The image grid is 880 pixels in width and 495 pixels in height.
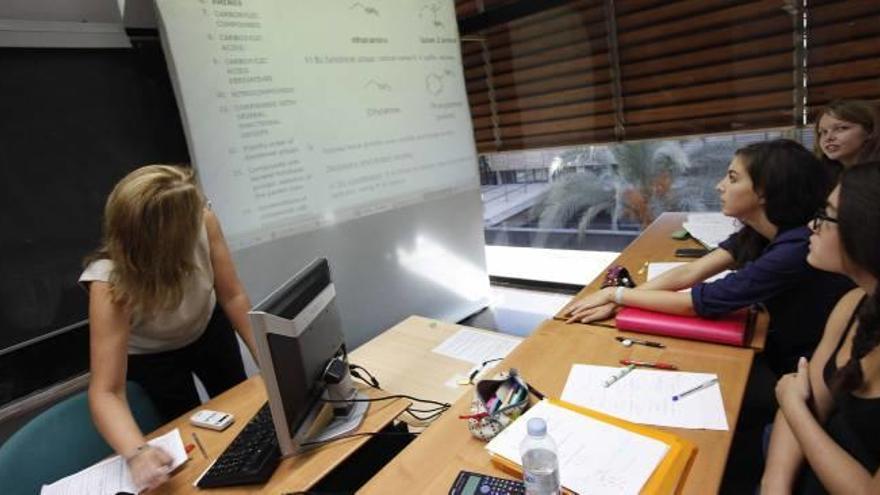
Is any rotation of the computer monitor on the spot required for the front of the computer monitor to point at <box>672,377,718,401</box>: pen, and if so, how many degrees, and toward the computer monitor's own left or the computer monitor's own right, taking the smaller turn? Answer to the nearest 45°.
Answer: approximately 135° to the computer monitor's own right

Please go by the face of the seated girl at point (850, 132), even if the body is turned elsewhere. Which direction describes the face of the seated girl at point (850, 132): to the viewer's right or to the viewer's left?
to the viewer's left

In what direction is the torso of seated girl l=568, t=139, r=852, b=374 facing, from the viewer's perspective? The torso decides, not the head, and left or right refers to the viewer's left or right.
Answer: facing to the left of the viewer

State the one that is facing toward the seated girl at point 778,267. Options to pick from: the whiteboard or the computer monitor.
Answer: the whiteboard

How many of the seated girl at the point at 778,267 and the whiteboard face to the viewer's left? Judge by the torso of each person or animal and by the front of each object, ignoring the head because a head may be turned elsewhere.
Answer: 1

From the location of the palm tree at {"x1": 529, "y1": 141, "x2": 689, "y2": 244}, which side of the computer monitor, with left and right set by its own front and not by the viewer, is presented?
right

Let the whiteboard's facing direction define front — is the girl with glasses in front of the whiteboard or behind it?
in front

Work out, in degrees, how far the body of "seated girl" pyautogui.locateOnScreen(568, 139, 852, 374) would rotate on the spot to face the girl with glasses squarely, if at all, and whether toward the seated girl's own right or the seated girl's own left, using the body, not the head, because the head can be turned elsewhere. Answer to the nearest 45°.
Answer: approximately 90° to the seated girl's own left

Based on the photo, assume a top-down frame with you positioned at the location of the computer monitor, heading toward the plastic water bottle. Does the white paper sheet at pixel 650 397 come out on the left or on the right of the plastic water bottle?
left

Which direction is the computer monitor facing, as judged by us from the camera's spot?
facing away from the viewer and to the left of the viewer

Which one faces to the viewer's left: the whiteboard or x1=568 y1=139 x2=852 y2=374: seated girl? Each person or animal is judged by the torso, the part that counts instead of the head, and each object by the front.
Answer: the seated girl

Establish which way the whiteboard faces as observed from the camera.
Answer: facing the viewer and to the right of the viewer

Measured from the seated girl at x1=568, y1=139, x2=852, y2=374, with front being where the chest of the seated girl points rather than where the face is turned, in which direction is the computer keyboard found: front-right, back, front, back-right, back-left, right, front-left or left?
front-left

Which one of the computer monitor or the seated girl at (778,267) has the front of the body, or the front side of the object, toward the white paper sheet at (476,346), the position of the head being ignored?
the seated girl

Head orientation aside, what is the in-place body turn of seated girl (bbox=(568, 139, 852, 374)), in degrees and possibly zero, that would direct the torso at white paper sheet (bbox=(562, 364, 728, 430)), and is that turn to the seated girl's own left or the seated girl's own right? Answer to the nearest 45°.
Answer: approximately 45° to the seated girl's own left

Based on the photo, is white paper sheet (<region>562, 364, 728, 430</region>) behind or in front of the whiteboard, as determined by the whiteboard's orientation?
in front

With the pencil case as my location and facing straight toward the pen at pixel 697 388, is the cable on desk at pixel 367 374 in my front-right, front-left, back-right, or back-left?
back-left
